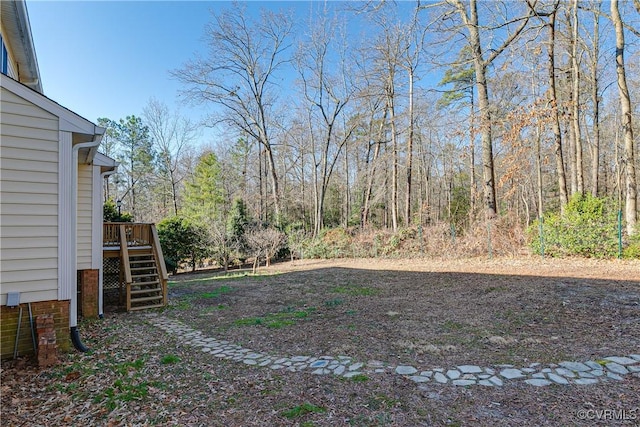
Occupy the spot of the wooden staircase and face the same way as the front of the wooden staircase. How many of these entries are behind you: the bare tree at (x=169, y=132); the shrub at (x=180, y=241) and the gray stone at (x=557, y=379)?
2

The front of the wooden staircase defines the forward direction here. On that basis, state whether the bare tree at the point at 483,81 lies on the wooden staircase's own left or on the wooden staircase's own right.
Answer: on the wooden staircase's own left

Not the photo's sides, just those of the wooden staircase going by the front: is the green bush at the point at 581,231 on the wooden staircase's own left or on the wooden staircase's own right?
on the wooden staircase's own left

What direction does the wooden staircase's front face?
toward the camera

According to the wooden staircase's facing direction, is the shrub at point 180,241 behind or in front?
behind

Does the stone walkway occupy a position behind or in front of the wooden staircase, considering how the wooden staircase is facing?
in front

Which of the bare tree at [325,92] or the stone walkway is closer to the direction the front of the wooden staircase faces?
the stone walkway

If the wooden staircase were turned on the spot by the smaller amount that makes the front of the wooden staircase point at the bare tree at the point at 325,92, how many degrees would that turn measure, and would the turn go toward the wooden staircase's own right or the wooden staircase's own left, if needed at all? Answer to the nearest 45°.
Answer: approximately 135° to the wooden staircase's own left

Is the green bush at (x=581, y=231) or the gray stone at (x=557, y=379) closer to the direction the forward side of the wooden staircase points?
the gray stone

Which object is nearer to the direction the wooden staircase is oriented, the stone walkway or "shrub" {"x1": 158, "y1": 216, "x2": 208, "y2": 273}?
the stone walkway

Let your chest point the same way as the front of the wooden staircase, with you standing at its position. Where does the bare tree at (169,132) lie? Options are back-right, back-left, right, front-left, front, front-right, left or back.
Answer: back
